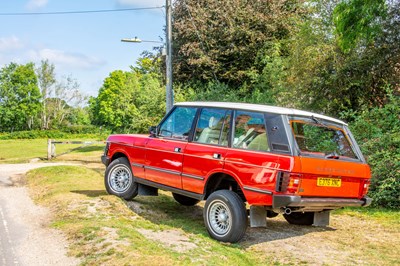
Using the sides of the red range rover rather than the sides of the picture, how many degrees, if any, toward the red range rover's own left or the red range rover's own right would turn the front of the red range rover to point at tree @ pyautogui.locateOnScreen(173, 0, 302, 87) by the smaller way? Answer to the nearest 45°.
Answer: approximately 45° to the red range rover's own right

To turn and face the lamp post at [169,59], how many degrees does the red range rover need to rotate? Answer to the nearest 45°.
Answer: approximately 45° to its right

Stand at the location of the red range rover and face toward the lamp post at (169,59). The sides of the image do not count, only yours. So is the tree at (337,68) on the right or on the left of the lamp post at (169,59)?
right

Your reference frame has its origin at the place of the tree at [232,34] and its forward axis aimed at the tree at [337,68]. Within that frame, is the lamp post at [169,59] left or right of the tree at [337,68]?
right

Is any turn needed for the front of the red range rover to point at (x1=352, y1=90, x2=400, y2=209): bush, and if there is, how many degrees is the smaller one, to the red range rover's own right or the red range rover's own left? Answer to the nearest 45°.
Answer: approximately 90° to the red range rover's own right

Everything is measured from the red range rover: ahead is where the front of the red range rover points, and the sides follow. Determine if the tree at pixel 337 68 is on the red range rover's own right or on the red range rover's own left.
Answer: on the red range rover's own right

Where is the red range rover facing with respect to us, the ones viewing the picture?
facing away from the viewer and to the left of the viewer
